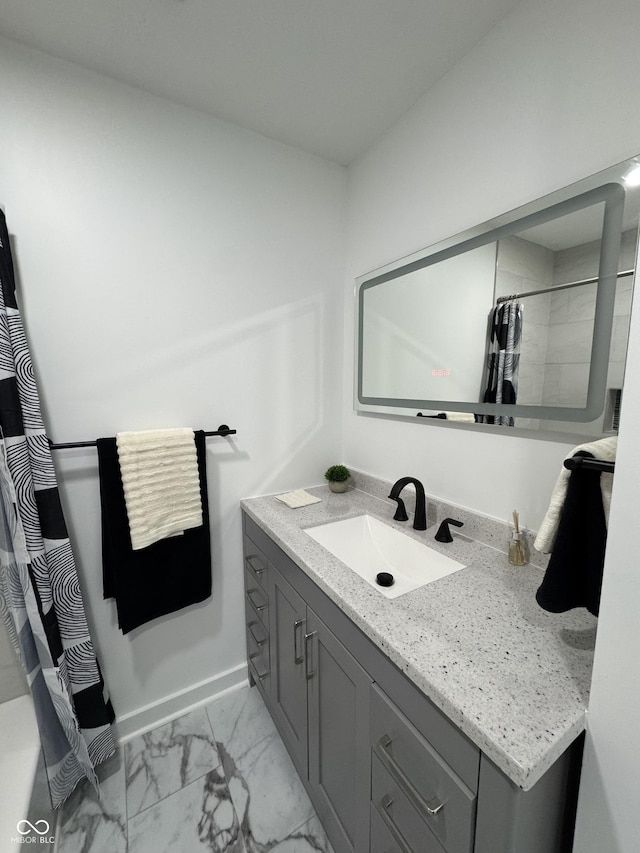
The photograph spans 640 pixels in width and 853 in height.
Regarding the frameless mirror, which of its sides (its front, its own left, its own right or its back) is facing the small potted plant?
right

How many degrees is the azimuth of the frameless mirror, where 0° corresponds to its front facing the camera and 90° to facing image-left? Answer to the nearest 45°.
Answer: approximately 45°

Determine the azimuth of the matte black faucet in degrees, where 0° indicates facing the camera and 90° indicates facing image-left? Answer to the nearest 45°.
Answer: approximately 45°

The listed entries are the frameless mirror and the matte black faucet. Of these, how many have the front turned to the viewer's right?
0

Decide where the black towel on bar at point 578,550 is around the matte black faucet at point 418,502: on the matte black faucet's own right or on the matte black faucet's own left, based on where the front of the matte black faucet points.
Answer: on the matte black faucet's own left

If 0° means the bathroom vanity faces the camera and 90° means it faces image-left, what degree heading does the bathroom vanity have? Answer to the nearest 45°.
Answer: approximately 45°

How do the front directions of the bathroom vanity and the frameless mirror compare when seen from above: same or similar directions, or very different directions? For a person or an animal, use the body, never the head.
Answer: same or similar directions

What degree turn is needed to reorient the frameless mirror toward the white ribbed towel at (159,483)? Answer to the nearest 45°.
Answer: approximately 45° to its right

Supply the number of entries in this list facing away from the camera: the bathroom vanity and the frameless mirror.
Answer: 0
